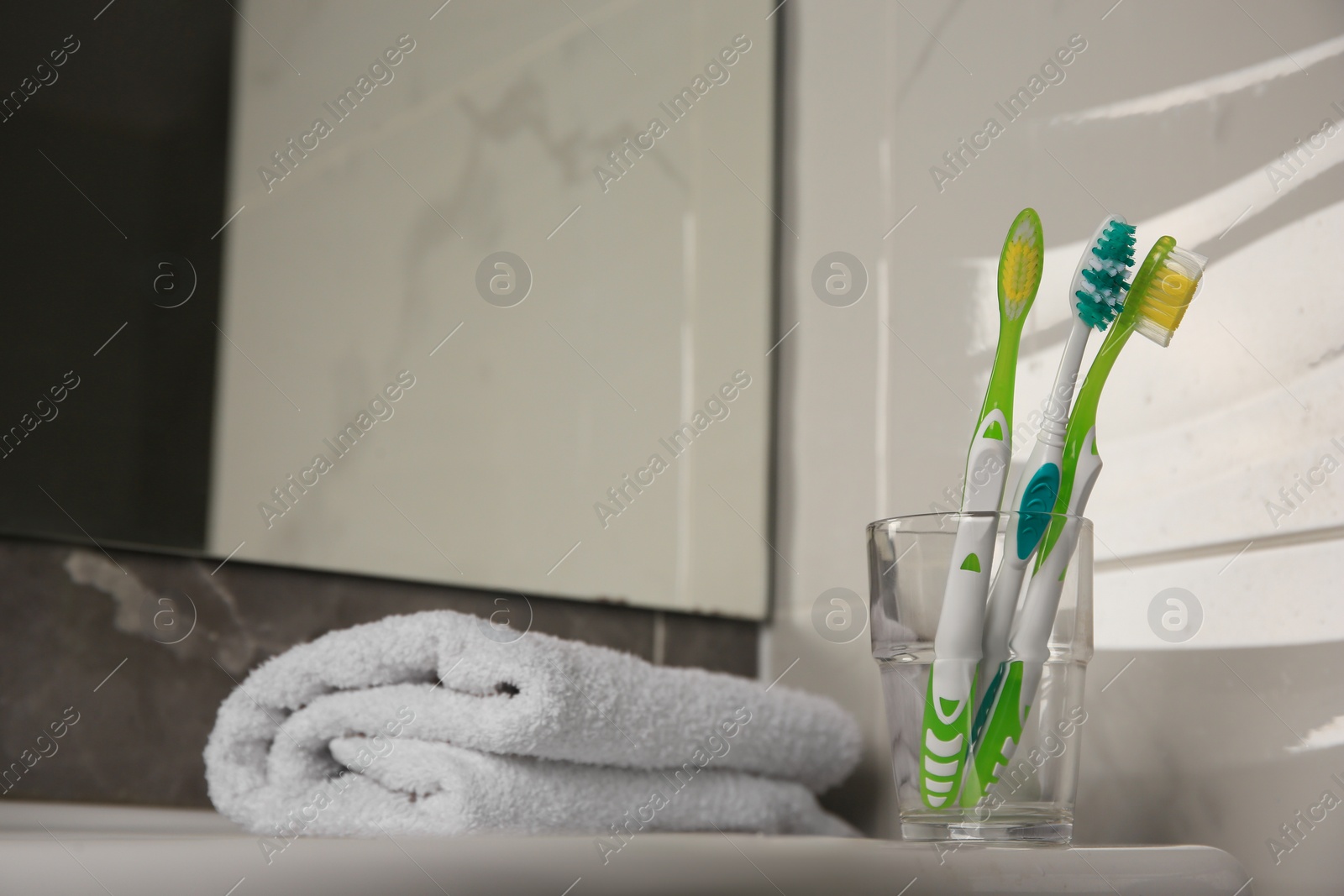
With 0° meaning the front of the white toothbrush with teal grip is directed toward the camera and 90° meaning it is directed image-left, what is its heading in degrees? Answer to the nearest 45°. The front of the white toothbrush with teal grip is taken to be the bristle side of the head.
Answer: approximately 315°
